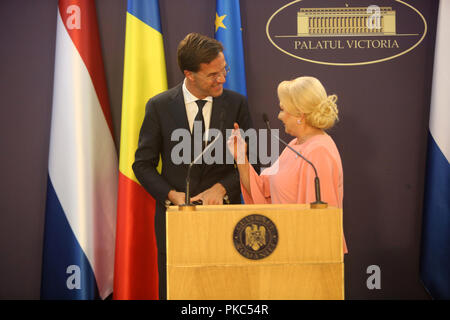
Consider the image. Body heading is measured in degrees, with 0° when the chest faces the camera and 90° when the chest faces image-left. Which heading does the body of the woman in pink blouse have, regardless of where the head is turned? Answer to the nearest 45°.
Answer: approximately 90°

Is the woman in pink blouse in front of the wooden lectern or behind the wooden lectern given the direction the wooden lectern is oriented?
behind

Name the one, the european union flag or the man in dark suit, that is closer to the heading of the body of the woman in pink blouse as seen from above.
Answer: the man in dark suit

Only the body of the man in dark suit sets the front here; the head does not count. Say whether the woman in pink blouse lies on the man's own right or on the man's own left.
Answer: on the man's own left

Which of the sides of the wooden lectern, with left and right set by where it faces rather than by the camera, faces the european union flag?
back

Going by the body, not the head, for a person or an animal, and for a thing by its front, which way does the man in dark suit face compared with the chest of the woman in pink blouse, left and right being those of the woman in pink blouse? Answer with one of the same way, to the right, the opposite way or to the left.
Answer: to the left

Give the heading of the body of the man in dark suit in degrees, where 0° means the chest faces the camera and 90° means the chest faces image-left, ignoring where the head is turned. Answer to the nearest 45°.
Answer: approximately 0°

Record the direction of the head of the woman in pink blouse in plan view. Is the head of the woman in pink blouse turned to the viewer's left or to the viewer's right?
to the viewer's left
